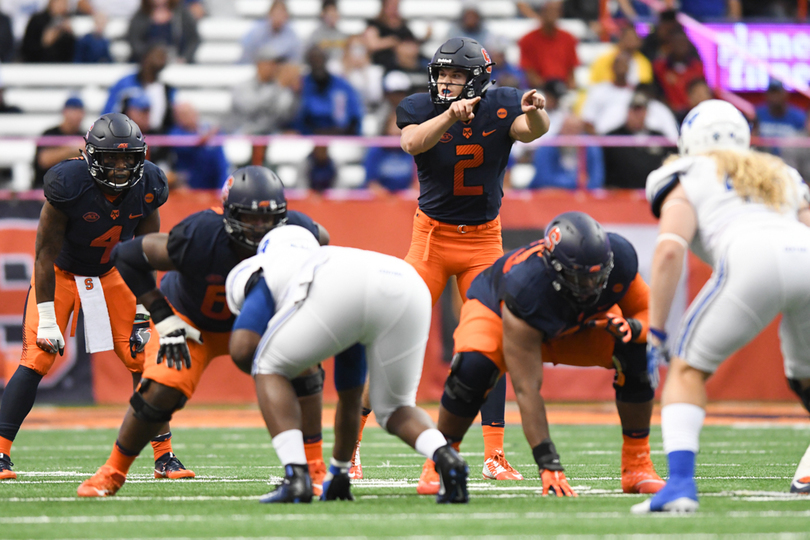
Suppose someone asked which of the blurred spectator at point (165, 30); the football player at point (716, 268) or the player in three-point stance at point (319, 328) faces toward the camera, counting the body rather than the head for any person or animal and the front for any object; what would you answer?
the blurred spectator

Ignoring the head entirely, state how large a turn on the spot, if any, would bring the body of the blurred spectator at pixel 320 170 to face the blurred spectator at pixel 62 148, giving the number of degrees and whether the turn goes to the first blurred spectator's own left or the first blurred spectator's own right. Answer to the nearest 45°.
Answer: approximately 90° to the first blurred spectator's own right

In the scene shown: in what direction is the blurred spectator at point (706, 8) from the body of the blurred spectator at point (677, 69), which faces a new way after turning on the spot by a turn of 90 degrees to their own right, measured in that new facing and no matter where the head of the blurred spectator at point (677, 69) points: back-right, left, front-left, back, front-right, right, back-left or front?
right

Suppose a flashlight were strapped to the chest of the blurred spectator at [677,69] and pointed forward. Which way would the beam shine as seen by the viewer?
toward the camera

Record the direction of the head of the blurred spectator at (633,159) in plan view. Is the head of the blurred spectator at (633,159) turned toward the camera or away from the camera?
toward the camera

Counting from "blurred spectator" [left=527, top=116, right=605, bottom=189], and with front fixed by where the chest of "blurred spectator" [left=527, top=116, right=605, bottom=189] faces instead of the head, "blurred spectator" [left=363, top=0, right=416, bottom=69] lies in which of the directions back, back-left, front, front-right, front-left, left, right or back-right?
back-right

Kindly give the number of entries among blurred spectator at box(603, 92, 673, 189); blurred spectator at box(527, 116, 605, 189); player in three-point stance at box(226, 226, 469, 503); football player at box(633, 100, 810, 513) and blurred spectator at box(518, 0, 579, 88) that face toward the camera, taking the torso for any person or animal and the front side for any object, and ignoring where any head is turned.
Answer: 3

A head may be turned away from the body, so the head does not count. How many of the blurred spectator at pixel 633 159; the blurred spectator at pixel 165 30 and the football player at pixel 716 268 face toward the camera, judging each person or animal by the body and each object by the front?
2

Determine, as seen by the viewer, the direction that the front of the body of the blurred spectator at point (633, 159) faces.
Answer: toward the camera

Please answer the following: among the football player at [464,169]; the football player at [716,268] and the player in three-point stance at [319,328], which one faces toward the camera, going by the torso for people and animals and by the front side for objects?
the football player at [464,169]

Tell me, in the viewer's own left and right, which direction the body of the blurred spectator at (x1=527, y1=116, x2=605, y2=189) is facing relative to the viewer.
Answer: facing the viewer

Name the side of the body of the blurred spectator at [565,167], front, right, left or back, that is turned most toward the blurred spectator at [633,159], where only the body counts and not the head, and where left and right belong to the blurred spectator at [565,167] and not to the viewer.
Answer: left

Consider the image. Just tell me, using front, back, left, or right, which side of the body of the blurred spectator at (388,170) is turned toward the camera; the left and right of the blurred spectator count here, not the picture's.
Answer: front

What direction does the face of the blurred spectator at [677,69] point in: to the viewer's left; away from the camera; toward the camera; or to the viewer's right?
toward the camera

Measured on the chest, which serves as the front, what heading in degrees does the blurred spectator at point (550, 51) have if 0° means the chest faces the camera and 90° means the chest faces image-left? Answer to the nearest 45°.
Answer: approximately 0°

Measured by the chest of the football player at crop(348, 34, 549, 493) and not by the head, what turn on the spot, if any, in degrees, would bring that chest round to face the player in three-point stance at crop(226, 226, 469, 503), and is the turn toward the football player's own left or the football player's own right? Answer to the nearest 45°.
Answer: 0° — they already face them

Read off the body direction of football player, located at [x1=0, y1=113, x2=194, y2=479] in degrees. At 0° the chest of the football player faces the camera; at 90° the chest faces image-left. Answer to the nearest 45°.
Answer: approximately 0°

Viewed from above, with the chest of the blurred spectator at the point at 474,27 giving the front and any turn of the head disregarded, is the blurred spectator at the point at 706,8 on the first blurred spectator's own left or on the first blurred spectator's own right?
on the first blurred spectator's own left

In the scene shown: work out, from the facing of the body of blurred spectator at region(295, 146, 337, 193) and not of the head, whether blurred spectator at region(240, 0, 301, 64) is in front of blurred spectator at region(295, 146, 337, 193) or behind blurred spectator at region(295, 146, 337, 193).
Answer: behind
